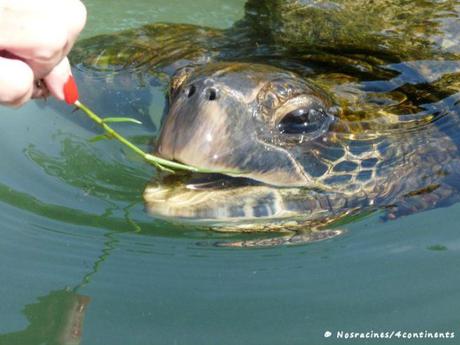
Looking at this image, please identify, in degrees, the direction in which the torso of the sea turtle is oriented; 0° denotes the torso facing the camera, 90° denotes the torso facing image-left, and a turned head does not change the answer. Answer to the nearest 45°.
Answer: approximately 45°
